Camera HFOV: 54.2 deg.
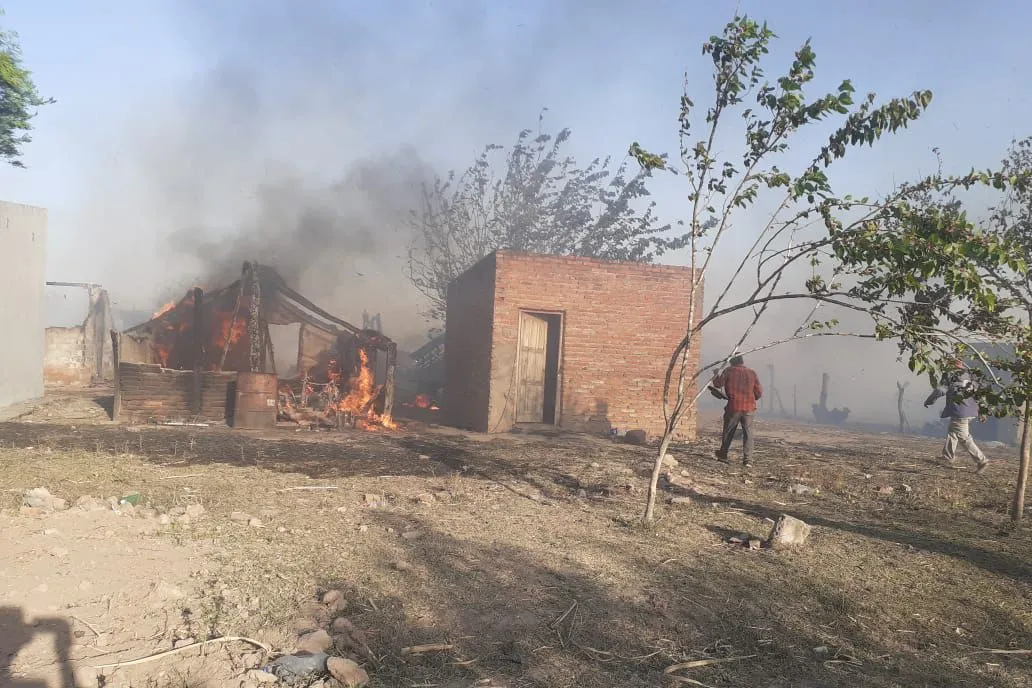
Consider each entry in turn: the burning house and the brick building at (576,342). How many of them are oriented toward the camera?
2

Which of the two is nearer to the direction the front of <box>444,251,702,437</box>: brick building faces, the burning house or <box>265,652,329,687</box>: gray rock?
the gray rock

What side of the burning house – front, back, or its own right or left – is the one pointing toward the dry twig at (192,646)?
front

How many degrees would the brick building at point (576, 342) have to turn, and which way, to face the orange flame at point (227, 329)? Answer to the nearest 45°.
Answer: approximately 90° to its right

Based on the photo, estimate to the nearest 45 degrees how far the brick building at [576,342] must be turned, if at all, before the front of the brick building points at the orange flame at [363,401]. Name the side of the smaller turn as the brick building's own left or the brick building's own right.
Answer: approximately 90° to the brick building's own right

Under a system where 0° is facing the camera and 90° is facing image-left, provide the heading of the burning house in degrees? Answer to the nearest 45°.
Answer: approximately 0°

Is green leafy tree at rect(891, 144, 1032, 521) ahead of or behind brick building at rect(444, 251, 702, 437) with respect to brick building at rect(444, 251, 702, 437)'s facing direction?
ahead

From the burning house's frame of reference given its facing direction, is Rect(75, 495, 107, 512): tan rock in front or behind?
in front

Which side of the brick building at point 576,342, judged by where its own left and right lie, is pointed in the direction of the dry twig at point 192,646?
front

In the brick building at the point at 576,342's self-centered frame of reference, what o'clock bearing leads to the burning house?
The burning house is roughly at 3 o'clock from the brick building.

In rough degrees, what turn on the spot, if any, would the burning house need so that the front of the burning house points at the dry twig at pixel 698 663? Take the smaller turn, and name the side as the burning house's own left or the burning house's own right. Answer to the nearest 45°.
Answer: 0° — it already faces it

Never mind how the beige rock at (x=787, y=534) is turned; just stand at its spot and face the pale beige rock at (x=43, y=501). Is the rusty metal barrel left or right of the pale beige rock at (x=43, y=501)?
right
